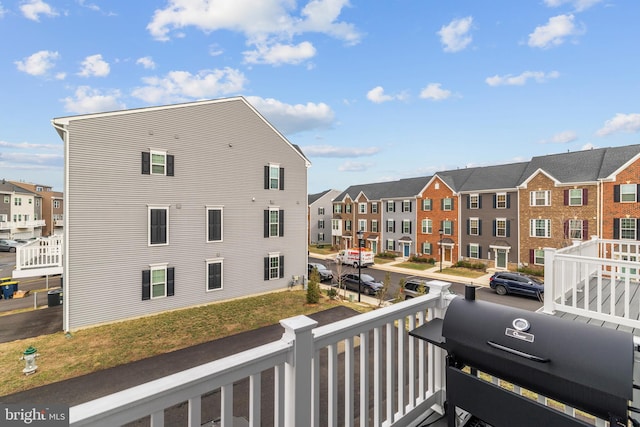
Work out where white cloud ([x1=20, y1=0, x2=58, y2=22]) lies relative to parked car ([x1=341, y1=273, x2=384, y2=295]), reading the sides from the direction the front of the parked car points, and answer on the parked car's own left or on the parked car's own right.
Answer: on the parked car's own right

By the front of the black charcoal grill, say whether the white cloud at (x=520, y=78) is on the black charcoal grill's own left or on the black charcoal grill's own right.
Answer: on the black charcoal grill's own right

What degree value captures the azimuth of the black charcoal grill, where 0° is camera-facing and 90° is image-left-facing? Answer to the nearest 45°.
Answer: approximately 45°
